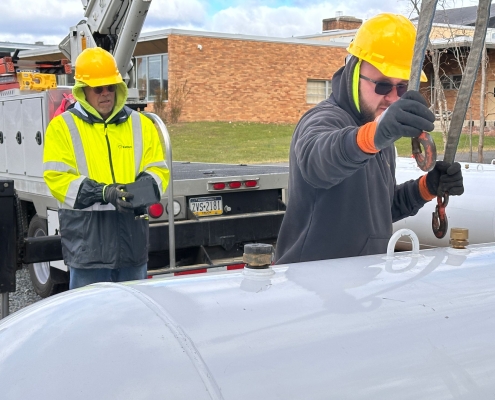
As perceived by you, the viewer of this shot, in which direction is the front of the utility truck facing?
facing away from the viewer and to the left of the viewer

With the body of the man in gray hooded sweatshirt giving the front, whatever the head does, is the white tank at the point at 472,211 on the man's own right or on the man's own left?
on the man's own left

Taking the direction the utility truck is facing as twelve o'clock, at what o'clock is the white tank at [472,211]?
The white tank is roughly at 5 o'clock from the utility truck.

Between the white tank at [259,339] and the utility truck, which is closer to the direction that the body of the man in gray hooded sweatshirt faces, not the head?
the white tank

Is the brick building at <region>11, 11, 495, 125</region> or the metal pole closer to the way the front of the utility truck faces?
the brick building

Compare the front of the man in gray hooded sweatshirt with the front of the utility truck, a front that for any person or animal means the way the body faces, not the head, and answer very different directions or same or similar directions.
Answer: very different directions

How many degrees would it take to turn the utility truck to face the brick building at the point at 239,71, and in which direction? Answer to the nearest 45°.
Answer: approximately 45° to its right

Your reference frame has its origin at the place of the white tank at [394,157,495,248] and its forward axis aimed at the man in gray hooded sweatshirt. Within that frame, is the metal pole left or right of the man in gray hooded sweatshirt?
right

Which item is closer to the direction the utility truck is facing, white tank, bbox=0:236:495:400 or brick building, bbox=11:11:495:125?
the brick building
